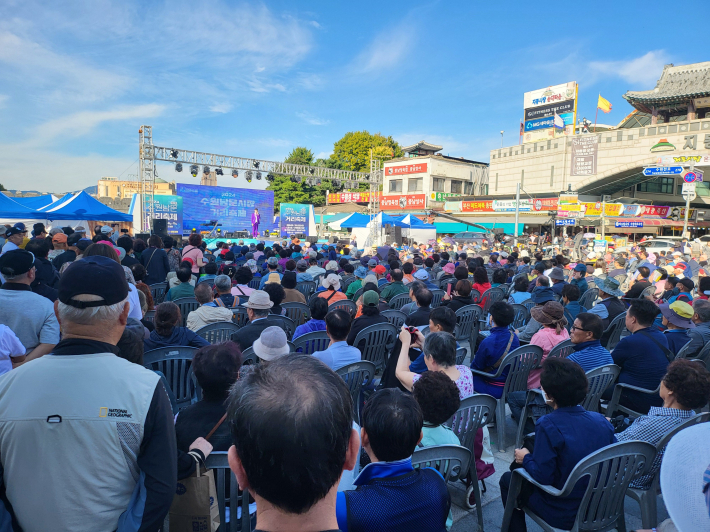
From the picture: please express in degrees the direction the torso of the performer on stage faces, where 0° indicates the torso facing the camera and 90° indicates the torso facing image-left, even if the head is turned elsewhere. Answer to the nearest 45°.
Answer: approximately 0°

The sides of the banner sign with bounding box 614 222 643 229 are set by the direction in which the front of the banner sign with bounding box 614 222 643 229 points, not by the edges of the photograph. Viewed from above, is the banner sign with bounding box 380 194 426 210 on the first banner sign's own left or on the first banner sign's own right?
on the first banner sign's own right

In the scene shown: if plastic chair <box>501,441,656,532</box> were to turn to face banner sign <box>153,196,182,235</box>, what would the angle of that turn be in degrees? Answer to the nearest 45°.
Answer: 0° — it already faces it

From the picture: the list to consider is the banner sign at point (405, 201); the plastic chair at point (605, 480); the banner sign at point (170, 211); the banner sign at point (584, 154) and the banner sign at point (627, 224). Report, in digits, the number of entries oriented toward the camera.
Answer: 4

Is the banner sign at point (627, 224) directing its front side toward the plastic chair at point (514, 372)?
yes

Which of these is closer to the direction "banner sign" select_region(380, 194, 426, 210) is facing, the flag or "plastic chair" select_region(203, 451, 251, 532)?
the plastic chair

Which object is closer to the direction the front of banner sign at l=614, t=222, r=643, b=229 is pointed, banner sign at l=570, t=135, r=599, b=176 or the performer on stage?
the performer on stage

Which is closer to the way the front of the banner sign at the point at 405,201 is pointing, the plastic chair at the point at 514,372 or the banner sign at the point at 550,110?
the plastic chair

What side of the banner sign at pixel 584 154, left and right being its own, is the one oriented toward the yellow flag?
back

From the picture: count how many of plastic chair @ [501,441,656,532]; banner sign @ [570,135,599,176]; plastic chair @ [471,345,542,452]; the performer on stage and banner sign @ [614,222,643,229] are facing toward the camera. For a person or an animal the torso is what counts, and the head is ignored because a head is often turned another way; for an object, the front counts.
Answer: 3

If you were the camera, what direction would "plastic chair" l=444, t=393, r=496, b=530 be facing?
facing away from the viewer and to the left of the viewer

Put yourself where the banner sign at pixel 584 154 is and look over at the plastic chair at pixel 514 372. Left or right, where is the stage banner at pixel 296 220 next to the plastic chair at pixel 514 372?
right

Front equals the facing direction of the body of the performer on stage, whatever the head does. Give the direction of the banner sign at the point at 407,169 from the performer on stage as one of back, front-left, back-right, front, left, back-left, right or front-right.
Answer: back-left
